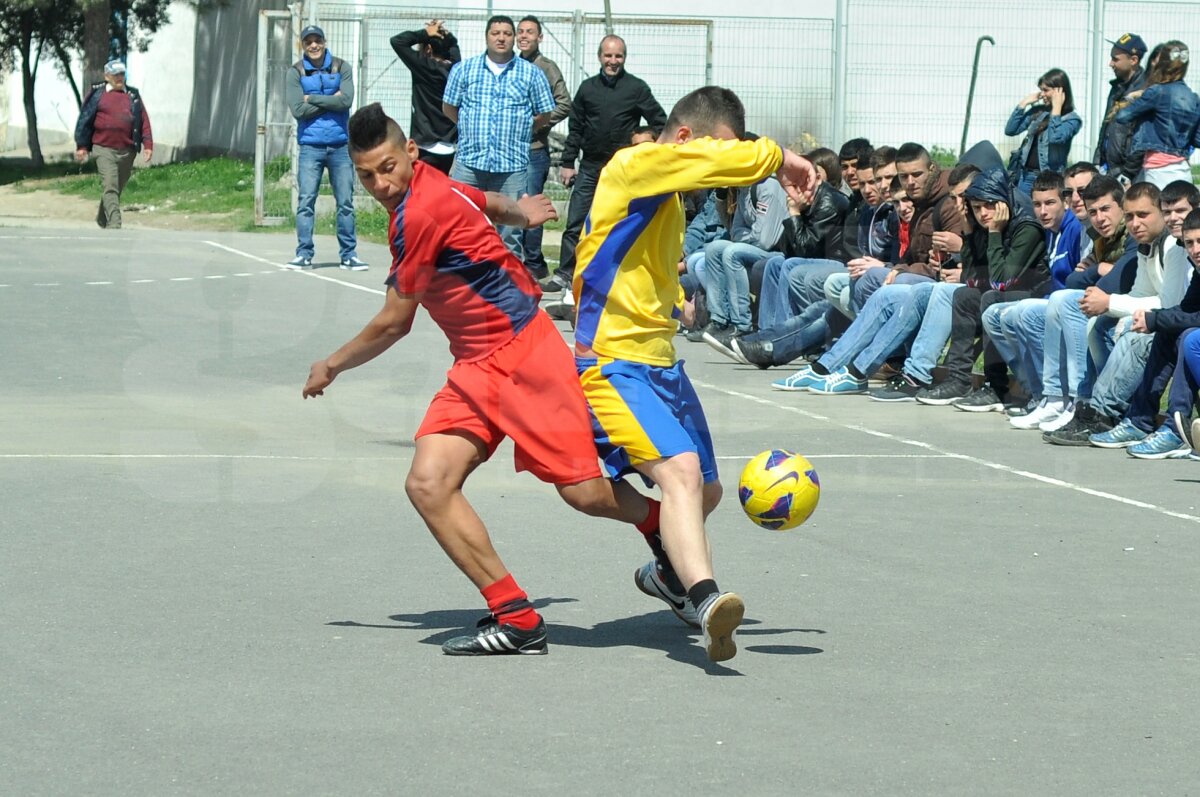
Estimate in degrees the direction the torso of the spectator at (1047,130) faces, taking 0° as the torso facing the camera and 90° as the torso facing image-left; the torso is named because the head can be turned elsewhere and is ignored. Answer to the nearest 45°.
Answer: approximately 45°

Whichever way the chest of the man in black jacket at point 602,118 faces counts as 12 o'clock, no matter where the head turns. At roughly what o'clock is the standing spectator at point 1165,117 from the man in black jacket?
The standing spectator is roughly at 10 o'clock from the man in black jacket.

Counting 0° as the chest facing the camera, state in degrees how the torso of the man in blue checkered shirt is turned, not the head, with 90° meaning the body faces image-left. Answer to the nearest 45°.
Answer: approximately 0°

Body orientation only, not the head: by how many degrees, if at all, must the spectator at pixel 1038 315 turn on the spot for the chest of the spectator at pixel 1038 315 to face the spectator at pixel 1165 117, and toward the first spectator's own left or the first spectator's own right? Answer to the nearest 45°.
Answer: approximately 135° to the first spectator's own right

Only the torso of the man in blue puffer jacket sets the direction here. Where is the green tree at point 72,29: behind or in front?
behind

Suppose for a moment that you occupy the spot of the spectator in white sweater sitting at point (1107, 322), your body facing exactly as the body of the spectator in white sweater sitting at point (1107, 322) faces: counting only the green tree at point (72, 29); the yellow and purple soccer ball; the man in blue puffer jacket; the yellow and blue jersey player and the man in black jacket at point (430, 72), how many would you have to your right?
3

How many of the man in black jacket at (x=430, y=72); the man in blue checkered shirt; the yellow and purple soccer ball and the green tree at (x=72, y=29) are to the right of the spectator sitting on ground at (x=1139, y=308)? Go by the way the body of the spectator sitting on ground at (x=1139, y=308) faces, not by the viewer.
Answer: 3

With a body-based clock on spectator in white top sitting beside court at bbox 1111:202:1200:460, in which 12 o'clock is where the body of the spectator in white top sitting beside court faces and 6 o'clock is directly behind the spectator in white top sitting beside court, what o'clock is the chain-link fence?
The chain-link fence is roughly at 4 o'clock from the spectator in white top sitting beside court.

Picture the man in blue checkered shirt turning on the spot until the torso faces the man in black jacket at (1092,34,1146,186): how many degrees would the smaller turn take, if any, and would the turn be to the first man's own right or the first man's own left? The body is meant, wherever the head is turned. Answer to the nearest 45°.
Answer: approximately 90° to the first man's own left

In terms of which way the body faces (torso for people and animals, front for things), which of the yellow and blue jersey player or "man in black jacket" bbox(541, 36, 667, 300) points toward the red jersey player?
the man in black jacket
